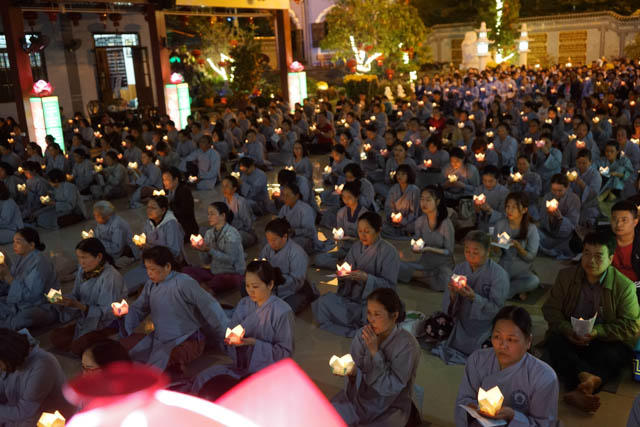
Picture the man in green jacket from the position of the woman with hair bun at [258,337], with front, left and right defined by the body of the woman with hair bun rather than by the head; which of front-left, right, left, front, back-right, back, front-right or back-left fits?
back-left

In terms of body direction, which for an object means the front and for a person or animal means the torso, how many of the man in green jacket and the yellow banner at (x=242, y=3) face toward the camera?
2

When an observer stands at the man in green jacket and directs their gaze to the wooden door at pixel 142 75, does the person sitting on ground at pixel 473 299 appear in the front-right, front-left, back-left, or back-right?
front-left

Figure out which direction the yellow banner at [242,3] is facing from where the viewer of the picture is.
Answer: facing the viewer

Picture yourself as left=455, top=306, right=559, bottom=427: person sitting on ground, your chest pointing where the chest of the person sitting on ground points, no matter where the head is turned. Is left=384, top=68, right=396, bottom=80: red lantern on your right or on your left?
on your right

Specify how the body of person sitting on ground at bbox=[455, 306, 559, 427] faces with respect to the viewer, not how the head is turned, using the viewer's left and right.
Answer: facing the viewer and to the left of the viewer

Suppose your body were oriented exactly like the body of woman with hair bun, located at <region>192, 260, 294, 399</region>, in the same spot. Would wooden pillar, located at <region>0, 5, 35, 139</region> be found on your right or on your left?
on your right

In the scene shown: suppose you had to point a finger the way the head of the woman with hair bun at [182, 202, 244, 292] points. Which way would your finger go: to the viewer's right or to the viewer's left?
to the viewer's left

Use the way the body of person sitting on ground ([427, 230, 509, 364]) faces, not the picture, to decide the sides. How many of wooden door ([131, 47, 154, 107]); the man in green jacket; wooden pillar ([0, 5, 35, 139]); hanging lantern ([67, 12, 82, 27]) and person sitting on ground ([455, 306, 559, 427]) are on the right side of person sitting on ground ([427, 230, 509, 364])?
3

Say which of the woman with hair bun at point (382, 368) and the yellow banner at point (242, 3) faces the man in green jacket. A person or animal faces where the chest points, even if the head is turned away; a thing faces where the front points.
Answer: the yellow banner

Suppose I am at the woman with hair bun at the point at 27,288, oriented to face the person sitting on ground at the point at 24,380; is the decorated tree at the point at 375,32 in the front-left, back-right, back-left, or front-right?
back-left

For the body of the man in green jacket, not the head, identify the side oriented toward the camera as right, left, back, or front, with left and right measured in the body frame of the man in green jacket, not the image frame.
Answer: front

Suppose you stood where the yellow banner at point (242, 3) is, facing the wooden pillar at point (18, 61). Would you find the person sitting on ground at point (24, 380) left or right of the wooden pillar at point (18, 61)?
left
